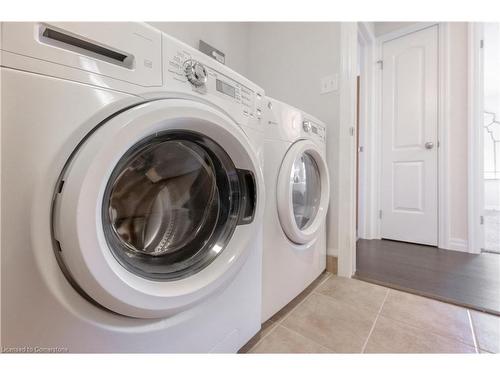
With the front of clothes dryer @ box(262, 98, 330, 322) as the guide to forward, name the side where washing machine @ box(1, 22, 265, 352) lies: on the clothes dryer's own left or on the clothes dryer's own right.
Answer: on the clothes dryer's own right

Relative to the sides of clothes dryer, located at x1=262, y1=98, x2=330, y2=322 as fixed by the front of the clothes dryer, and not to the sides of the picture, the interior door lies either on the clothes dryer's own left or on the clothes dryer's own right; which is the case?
on the clothes dryer's own left

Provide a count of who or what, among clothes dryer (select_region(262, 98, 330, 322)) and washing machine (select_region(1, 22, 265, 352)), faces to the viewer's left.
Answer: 0

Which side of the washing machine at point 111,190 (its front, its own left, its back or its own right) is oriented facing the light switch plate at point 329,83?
left

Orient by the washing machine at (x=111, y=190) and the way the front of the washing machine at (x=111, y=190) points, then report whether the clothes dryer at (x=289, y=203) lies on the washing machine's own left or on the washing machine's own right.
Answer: on the washing machine's own left

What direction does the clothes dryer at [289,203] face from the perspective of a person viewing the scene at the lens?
facing the viewer and to the right of the viewer
